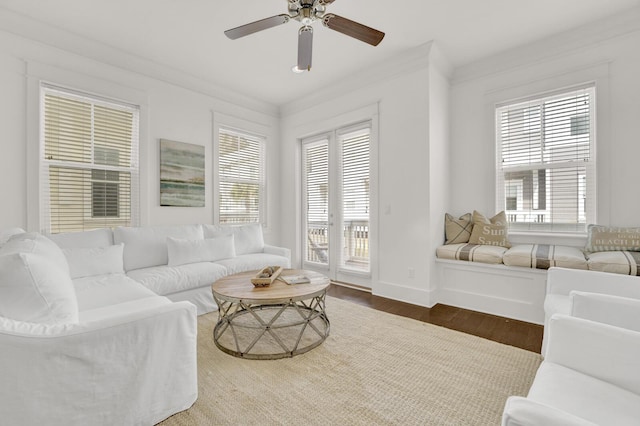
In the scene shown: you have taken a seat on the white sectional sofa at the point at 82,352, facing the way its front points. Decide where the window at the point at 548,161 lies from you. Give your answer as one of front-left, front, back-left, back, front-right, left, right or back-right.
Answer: front-left

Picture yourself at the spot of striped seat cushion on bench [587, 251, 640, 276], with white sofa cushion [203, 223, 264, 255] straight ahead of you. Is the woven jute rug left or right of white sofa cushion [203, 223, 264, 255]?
left

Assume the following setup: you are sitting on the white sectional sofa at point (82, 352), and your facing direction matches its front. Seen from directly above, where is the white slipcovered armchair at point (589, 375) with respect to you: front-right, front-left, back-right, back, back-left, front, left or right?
front

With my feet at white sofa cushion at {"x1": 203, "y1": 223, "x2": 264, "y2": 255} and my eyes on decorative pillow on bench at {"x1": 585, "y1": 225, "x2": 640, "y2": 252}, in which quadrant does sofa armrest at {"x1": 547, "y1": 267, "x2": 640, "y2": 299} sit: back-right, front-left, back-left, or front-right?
front-right

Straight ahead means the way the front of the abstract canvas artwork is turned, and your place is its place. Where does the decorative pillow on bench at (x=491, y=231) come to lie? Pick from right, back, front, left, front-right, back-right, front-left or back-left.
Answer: front

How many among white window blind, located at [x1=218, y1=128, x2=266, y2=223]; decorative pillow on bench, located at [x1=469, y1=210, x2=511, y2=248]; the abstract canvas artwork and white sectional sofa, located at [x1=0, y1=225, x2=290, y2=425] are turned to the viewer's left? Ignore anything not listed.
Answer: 0

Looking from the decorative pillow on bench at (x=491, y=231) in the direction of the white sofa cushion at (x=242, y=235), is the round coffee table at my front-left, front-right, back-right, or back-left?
front-left

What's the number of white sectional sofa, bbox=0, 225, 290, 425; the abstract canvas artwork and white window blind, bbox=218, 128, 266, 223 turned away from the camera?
0

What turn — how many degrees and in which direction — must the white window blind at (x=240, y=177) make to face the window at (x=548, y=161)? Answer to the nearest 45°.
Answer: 0° — it already faces it

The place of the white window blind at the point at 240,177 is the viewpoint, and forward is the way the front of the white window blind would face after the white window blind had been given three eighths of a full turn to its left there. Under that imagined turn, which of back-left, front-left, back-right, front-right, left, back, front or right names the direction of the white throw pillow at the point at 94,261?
back-left

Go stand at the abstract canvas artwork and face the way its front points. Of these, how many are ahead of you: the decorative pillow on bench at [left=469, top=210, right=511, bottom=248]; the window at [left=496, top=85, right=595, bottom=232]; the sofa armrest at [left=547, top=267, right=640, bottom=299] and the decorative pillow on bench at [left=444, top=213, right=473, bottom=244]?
4

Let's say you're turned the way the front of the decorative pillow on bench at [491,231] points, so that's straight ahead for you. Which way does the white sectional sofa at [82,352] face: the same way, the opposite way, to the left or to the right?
to the left

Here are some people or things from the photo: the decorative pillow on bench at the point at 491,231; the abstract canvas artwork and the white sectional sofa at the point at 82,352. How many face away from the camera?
0

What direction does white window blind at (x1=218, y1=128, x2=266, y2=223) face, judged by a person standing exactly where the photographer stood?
facing the viewer and to the right of the viewer

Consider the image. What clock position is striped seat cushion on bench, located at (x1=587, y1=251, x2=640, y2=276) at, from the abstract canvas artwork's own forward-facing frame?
The striped seat cushion on bench is roughly at 12 o'clock from the abstract canvas artwork.

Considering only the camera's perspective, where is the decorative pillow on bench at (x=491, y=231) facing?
facing the viewer

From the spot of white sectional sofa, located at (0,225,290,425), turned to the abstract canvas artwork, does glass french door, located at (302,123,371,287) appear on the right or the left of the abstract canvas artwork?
right

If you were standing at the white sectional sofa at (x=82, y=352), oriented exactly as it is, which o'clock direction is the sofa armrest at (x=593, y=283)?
The sofa armrest is roughly at 11 o'clock from the white sectional sofa.

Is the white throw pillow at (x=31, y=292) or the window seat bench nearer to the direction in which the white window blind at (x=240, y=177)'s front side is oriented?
the window seat bench

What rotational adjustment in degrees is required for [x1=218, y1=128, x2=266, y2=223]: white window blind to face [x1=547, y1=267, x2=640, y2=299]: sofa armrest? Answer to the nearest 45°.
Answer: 0° — it already faces it

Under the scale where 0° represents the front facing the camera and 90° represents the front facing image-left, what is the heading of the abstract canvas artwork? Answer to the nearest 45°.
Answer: approximately 315°
